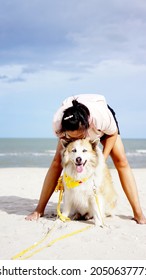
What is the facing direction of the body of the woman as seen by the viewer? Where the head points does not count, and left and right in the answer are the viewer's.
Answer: facing the viewer
